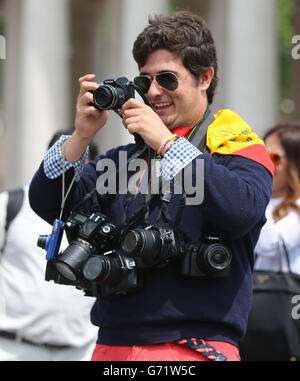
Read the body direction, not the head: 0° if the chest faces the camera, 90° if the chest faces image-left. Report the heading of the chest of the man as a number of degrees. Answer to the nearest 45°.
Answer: approximately 45°

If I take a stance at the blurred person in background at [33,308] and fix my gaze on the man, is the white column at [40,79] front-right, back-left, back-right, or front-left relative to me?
back-left

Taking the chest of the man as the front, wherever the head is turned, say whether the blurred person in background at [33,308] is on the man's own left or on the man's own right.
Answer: on the man's own right

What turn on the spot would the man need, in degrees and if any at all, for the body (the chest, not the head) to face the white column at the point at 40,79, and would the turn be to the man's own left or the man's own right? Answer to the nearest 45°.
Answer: approximately 135° to the man's own right

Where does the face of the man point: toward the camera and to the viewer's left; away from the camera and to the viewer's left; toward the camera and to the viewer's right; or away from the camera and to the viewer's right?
toward the camera and to the viewer's left

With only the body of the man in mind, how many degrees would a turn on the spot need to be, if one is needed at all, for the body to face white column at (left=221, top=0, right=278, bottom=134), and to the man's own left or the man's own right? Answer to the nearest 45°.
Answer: approximately 135° to the man's own right
